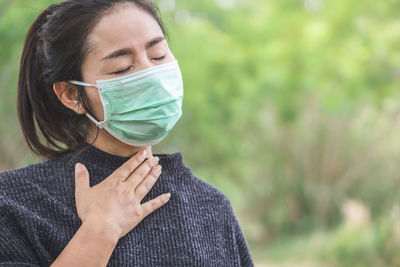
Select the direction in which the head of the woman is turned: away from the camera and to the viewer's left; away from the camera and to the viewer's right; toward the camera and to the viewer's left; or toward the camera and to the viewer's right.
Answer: toward the camera and to the viewer's right

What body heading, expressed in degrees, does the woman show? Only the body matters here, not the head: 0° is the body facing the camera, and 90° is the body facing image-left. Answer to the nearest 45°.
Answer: approximately 315°
